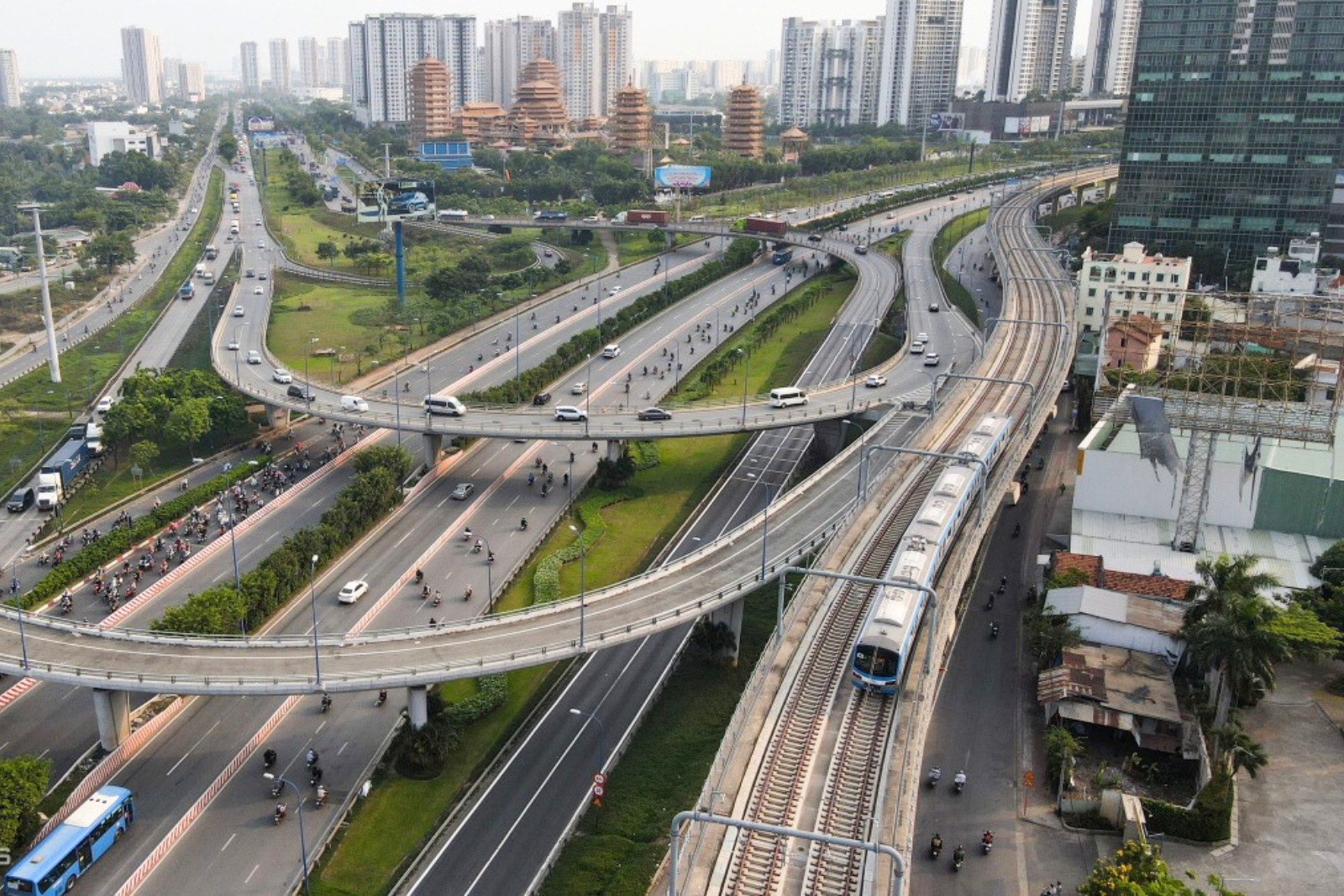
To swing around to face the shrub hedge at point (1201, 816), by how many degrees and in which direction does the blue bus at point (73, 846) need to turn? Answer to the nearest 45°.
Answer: approximately 90° to its right

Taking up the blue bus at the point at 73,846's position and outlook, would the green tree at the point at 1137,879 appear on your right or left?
on your right

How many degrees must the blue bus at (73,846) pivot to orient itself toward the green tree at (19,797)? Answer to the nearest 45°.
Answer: approximately 90° to its left

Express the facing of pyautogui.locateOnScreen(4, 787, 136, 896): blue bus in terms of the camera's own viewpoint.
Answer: facing away from the viewer and to the right of the viewer

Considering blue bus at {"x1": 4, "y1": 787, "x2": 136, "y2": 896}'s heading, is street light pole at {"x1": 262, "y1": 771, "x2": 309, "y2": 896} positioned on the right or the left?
on its right

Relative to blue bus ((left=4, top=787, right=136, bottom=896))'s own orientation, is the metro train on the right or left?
on its right
